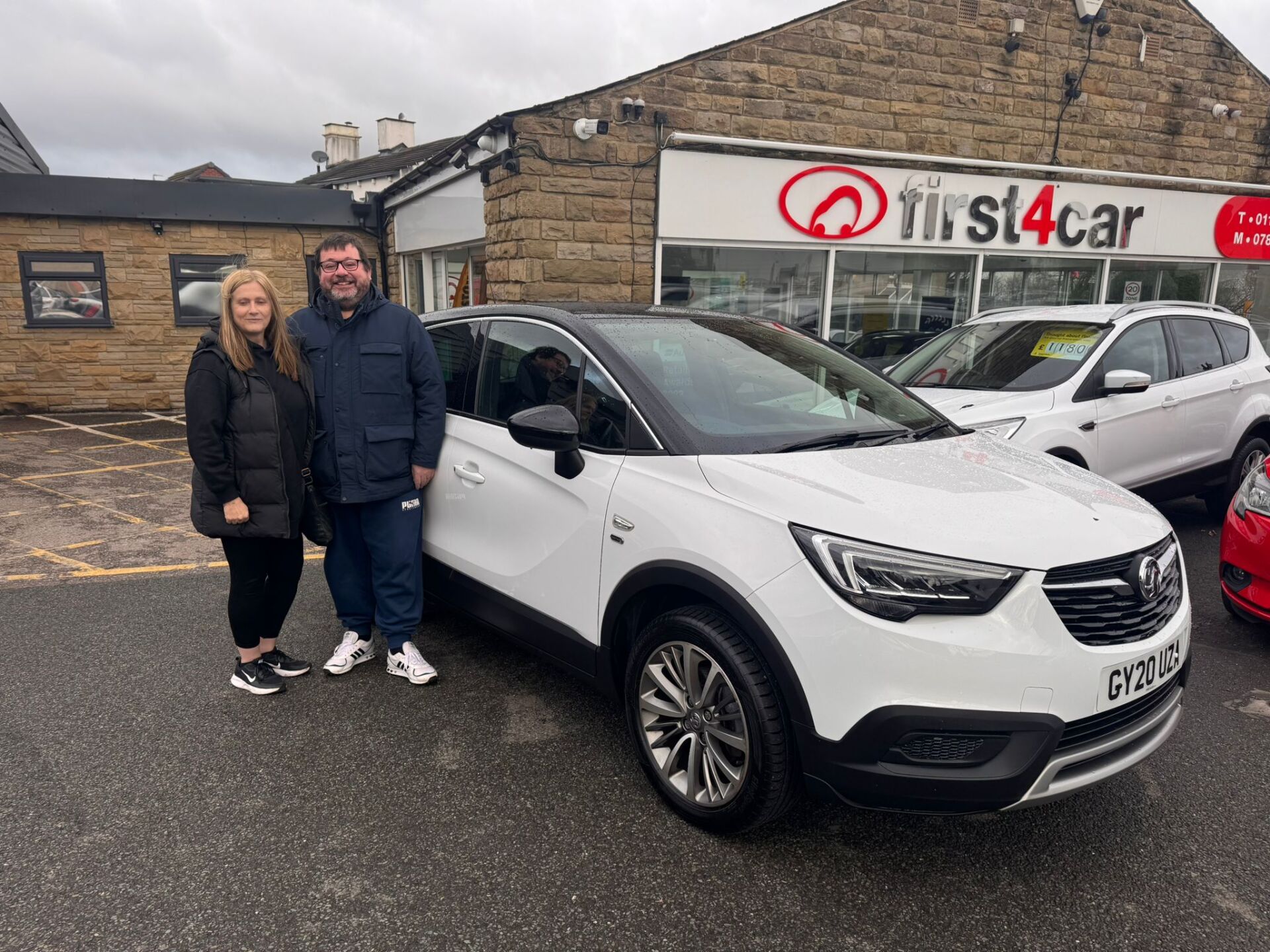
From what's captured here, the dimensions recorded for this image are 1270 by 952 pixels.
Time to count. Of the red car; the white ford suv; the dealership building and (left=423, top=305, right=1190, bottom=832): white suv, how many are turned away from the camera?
0

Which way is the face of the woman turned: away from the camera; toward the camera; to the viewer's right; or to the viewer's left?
toward the camera

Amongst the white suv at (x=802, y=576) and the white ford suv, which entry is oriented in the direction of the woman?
the white ford suv

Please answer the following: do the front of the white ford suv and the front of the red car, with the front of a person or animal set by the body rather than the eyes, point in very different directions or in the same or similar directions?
same or similar directions

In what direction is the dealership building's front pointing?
toward the camera

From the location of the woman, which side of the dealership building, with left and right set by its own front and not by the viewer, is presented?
front

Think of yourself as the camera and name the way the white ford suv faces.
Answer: facing the viewer and to the left of the viewer

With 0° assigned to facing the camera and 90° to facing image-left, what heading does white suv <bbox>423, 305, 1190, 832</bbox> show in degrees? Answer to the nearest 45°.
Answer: approximately 315°

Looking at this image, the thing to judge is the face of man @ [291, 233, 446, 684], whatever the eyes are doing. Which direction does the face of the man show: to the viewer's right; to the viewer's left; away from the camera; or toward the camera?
toward the camera

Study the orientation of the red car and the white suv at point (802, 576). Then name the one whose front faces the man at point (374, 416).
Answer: the red car

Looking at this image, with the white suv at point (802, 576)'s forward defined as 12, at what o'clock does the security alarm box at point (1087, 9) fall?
The security alarm box is roughly at 8 o'clock from the white suv.

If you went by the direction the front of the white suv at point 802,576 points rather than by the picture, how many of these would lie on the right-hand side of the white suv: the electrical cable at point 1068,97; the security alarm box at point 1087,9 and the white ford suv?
0

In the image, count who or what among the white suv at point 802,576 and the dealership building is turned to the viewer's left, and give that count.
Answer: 0

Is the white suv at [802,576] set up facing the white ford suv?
no

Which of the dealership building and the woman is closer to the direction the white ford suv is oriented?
the woman

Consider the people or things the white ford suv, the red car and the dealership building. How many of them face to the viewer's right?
0

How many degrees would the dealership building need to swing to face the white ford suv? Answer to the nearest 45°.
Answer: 0° — it already faces it

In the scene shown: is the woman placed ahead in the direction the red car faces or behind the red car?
ahead
